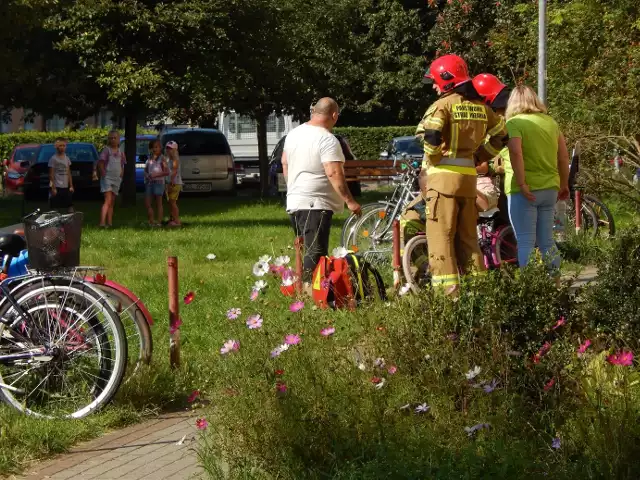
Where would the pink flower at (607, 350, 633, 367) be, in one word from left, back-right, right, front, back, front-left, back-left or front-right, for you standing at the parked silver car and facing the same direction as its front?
back

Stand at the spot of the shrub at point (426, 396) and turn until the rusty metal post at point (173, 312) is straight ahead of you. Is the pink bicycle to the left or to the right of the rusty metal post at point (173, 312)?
right

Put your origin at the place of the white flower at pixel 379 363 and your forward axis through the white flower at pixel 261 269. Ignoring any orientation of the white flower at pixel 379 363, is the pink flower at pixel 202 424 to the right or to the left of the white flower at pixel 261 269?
left

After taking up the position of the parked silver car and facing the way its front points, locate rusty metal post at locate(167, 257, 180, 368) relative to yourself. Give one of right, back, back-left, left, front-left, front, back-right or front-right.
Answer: back

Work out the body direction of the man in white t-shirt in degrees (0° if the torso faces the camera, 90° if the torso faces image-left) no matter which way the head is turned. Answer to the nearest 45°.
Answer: approximately 225°

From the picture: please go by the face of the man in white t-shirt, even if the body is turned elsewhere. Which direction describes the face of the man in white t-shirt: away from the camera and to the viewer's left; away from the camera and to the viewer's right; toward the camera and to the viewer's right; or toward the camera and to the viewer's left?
away from the camera and to the viewer's right

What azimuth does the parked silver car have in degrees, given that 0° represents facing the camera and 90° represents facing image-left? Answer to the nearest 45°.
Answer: approximately 180°

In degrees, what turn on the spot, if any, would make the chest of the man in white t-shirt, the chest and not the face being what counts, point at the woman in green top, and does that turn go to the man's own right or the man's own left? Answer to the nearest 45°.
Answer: approximately 45° to the man's own right

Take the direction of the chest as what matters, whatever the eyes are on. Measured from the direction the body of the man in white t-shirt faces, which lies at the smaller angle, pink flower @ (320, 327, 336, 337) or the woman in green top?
the woman in green top

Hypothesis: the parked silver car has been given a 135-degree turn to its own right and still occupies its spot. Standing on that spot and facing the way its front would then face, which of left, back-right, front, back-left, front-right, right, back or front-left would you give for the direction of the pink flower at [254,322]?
front-right

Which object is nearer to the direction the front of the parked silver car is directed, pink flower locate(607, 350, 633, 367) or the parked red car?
the parked red car

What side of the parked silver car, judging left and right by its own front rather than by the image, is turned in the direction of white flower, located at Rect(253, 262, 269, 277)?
back

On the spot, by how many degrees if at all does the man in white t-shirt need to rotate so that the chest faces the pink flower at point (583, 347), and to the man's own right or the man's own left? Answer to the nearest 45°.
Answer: approximately 135° to the man's own right

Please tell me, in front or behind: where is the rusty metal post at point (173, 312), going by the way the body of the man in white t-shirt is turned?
behind
